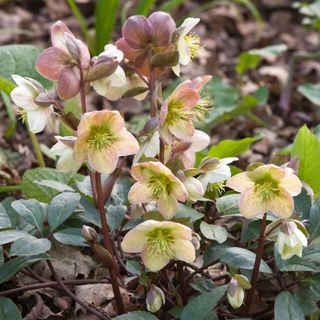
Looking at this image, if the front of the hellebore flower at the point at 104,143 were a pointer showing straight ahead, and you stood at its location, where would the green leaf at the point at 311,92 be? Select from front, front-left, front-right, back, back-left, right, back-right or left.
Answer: back-left
